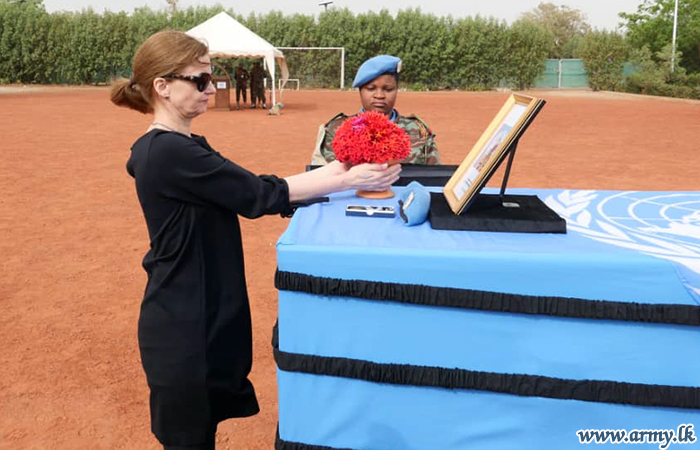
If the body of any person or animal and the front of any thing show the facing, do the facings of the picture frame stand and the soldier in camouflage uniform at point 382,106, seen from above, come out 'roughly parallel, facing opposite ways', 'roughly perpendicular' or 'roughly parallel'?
roughly perpendicular

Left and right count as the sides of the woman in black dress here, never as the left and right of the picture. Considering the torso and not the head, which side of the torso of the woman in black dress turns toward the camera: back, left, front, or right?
right

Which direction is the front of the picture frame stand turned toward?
to the viewer's left

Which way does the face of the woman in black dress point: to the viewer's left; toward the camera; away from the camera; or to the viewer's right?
to the viewer's right

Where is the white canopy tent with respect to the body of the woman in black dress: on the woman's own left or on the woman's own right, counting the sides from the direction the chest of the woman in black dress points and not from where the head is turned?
on the woman's own left

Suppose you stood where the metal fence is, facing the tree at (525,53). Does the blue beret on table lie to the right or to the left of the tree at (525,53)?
left

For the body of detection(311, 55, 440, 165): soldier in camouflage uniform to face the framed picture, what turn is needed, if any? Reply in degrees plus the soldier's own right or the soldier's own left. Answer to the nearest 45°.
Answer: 0° — they already face it

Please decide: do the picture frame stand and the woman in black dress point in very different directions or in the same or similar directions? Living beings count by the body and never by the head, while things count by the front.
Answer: very different directions

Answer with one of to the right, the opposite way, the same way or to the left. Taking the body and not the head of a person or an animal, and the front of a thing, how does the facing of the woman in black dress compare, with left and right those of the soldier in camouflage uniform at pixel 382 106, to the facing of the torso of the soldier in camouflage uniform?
to the left

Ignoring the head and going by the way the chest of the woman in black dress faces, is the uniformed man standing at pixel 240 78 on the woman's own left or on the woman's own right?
on the woman's own left

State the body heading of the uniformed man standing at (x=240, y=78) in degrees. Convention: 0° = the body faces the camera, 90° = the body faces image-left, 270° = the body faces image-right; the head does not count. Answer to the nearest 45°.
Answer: approximately 0°
